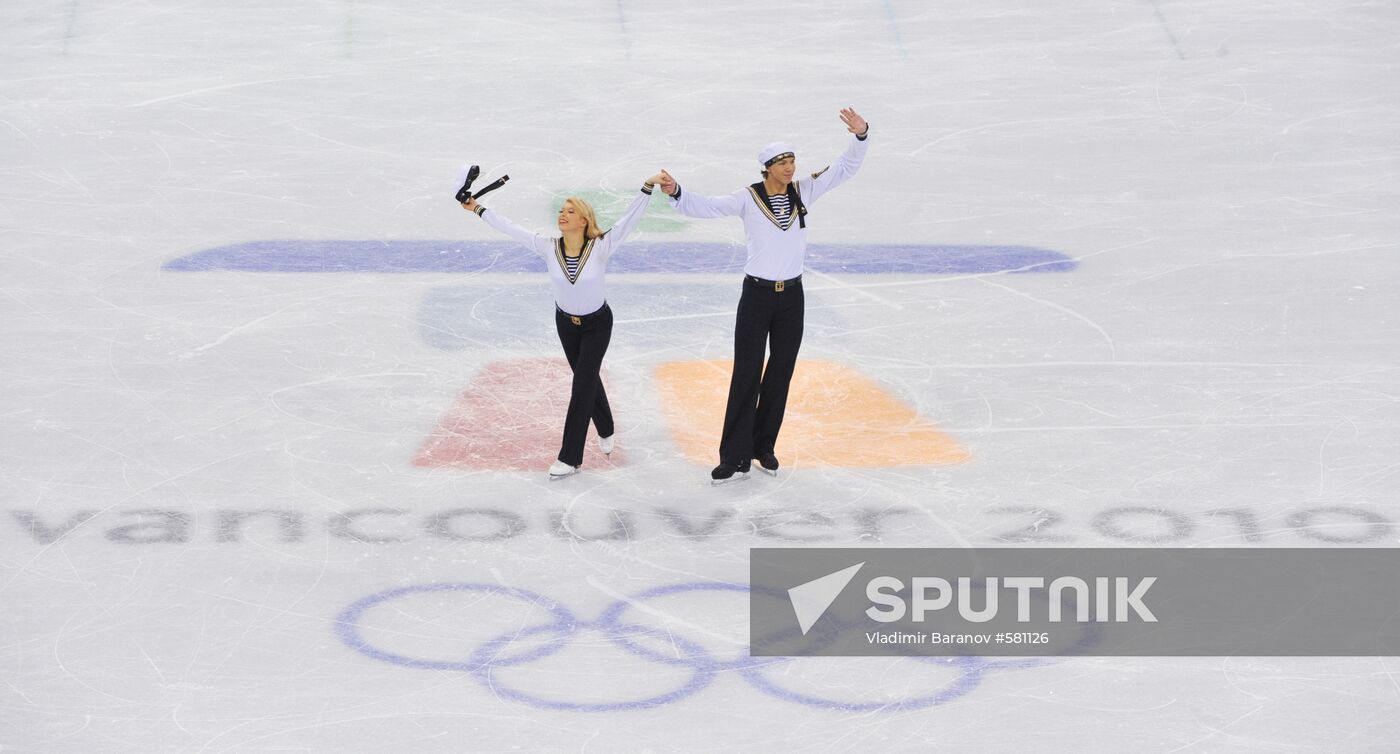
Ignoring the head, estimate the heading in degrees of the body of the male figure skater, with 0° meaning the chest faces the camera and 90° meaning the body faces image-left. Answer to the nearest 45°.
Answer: approximately 315°

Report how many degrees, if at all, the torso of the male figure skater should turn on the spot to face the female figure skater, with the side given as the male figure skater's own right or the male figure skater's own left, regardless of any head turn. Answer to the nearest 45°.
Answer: approximately 135° to the male figure skater's own right
